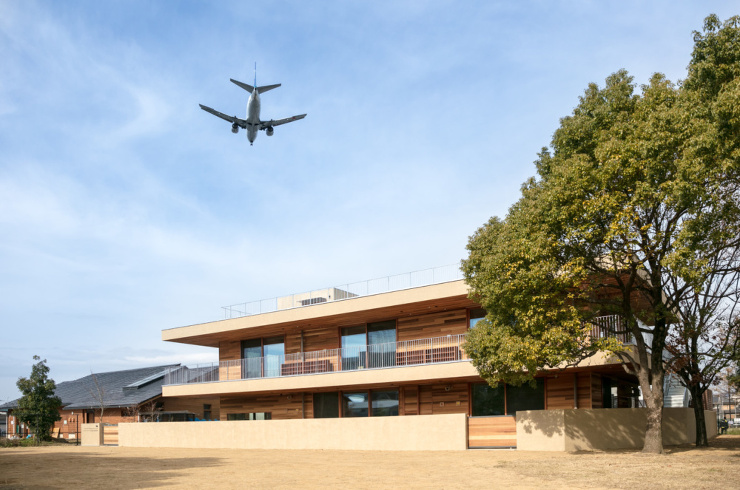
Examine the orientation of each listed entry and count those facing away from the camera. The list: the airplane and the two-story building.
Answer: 1

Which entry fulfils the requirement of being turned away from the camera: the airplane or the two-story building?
the airplane

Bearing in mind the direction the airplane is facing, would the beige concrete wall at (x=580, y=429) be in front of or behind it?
behind

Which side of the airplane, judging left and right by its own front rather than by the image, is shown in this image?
back

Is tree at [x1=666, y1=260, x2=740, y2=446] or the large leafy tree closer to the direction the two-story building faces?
the large leafy tree
